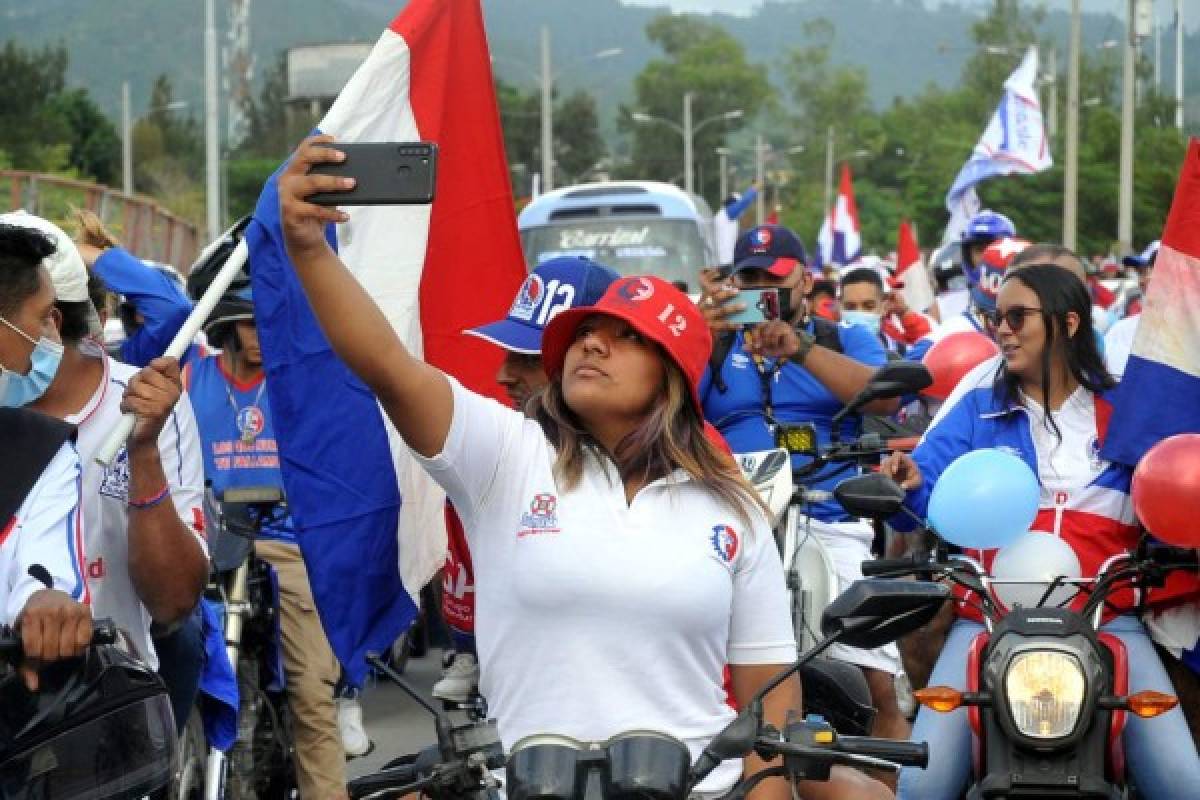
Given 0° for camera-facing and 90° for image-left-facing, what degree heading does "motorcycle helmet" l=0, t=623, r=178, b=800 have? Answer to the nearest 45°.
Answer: approximately 315°

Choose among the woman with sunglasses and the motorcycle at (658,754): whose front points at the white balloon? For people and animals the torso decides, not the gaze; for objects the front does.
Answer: the woman with sunglasses

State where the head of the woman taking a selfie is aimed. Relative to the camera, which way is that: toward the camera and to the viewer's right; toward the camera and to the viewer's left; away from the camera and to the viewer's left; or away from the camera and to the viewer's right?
toward the camera and to the viewer's left

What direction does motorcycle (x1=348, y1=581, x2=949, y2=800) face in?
toward the camera

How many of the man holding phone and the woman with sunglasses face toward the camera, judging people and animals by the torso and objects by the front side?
2

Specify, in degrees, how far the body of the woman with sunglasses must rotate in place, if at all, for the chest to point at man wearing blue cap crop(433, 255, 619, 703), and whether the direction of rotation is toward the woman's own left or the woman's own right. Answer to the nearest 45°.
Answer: approximately 45° to the woman's own right

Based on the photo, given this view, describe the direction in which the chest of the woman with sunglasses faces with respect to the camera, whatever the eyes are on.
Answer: toward the camera

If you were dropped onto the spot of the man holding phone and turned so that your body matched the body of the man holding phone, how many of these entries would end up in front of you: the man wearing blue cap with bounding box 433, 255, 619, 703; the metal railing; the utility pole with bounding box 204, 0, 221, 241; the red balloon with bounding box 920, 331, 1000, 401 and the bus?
1

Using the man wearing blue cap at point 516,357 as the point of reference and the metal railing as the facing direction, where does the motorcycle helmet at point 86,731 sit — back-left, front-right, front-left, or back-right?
back-left

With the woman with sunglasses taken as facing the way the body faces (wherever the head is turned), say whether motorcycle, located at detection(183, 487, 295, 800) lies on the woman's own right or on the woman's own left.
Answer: on the woman's own right

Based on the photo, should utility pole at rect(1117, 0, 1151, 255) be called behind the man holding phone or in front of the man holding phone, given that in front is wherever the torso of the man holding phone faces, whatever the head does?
behind

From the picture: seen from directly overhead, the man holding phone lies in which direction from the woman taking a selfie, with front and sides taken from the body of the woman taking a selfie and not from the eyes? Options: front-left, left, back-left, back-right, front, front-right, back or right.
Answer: back

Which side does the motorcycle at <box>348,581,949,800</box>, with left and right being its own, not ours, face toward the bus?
back

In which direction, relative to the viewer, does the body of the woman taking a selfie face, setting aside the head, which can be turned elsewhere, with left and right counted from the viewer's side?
facing the viewer

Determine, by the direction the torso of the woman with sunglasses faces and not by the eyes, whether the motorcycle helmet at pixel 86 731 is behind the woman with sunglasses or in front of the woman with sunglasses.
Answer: in front
